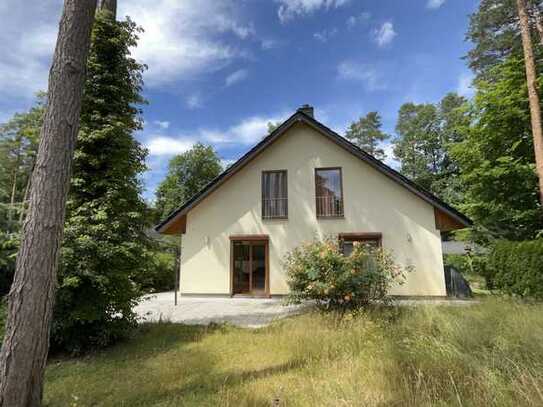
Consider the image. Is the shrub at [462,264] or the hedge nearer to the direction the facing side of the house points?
the hedge

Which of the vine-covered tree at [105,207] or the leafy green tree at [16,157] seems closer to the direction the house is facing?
the vine-covered tree

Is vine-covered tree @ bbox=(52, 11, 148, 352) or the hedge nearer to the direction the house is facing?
the vine-covered tree

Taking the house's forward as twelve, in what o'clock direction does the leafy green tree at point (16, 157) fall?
The leafy green tree is roughly at 3 o'clock from the house.

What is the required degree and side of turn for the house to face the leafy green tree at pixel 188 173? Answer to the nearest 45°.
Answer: approximately 135° to its right

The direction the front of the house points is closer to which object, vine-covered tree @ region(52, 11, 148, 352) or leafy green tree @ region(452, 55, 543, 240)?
the vine-covered tree

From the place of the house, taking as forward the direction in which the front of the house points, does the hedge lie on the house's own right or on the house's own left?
on the house's own left

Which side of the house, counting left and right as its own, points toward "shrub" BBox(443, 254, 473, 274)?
left

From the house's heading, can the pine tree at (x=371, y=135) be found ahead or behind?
behind

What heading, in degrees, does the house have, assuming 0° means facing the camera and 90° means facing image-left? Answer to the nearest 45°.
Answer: approximately 0°

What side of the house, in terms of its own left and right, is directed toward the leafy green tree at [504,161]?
left

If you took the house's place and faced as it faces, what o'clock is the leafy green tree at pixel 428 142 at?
The leafy green tree is roughly at 7 o'clock from the house.

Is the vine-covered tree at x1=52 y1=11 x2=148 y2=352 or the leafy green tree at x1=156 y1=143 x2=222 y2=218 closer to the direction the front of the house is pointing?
the vine-covered tree
